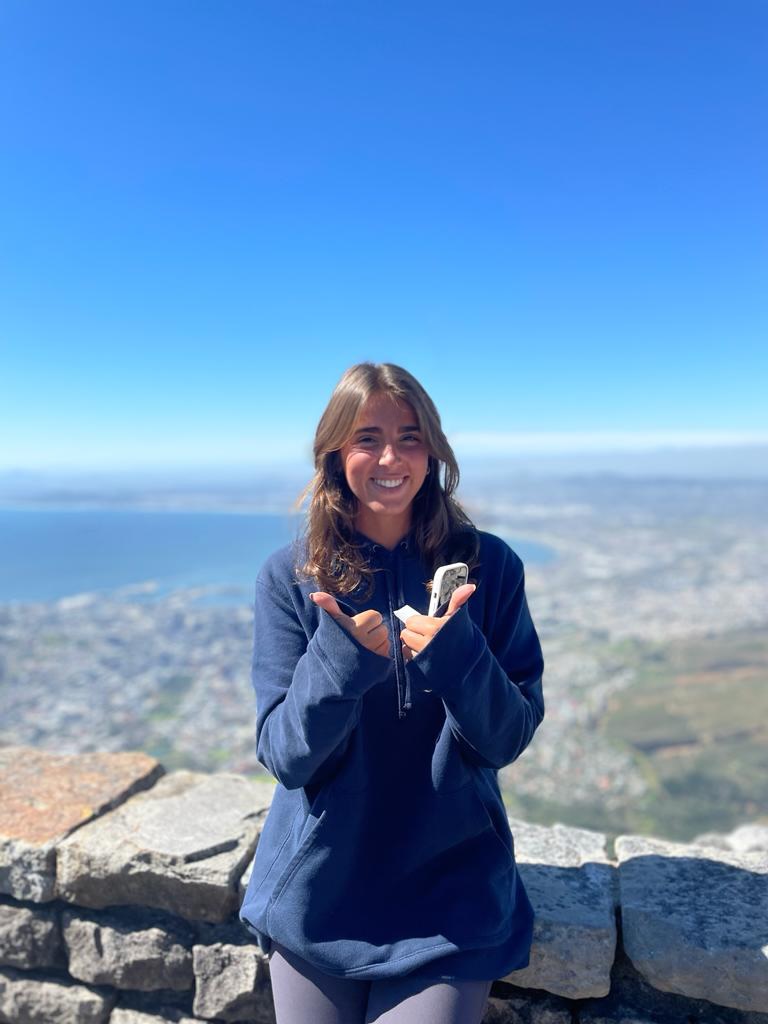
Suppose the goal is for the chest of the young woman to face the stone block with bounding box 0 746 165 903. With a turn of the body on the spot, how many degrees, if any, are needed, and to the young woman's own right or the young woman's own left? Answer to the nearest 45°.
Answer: approximately 135° to the young woman's own right

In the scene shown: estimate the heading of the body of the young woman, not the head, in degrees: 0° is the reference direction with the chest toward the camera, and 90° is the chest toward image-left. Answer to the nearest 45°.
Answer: approximately 0°

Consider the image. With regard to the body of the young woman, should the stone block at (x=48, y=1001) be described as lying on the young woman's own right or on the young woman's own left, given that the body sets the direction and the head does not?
on the young woman's own right
